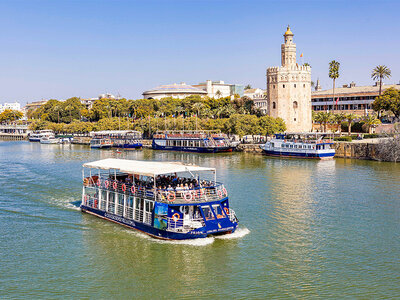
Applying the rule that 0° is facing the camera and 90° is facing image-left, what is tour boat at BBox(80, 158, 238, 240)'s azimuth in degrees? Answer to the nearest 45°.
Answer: approximately 315°
